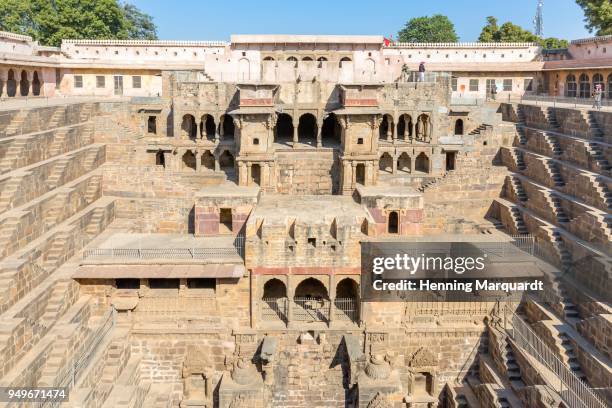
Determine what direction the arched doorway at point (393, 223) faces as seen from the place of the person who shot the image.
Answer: facing the viewer

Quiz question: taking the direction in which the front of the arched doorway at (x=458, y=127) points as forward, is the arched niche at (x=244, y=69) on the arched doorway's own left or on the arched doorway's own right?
on the arched doorway's own right

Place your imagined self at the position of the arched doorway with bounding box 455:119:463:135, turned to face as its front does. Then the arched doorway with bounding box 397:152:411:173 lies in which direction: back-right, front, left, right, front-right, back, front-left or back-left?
front-right

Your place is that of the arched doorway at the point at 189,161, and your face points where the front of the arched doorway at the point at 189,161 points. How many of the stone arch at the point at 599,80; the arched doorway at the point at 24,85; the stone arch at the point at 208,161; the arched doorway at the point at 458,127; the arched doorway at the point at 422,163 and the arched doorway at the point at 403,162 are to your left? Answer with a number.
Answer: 5

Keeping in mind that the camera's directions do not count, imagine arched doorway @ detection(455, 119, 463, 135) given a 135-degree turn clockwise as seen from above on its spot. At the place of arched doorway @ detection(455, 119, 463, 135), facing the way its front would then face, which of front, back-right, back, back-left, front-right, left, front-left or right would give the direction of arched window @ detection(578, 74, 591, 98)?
right

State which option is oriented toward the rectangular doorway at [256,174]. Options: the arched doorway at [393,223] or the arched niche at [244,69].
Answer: the arched niche at [244,69]
